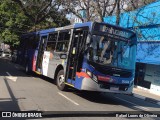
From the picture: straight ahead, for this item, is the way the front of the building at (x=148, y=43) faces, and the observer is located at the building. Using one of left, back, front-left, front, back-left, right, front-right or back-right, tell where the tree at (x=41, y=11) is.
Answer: right

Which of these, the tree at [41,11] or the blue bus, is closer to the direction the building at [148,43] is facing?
the blue bus

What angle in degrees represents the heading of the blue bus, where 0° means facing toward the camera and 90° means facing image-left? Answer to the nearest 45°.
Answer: approximately 315°

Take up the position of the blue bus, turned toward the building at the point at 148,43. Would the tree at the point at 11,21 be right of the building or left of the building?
left

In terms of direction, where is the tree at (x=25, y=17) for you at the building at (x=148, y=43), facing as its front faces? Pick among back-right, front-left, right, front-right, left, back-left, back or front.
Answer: right

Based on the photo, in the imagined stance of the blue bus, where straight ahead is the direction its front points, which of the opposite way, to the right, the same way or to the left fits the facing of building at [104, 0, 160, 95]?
to the right

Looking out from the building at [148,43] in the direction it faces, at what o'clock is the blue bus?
The blue bus is roughly at 11 o'clock from the building.

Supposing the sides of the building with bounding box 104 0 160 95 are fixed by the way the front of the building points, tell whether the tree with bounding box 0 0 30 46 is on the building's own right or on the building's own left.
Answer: on the building's own right

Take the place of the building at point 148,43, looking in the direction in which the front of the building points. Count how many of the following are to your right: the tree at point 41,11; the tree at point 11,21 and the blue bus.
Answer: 2

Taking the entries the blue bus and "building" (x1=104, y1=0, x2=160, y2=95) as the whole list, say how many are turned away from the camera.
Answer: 0

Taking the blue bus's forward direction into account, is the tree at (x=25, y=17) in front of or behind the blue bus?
behind
